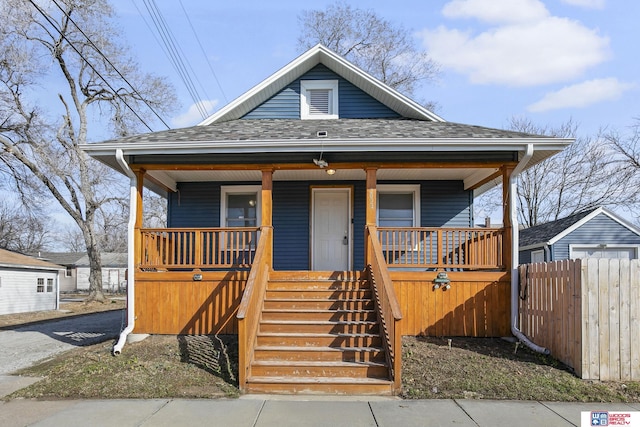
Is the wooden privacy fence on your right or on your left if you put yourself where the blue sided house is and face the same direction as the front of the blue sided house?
on your left

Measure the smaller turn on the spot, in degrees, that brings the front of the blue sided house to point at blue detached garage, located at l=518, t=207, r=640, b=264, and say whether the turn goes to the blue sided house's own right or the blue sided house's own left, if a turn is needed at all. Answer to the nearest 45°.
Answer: approximately 135° to the blue sided house's own left

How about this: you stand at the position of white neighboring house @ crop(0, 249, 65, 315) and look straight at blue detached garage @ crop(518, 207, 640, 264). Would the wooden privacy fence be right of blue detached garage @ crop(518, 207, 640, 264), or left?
right

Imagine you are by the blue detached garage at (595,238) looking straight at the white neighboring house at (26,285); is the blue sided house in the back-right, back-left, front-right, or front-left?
front-left

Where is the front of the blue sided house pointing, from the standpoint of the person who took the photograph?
facing the viewer

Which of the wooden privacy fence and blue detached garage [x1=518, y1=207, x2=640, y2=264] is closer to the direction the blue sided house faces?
the wooden privacy fence

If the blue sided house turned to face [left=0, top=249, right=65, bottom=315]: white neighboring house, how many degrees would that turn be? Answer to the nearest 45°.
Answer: approximately 135° to its right
